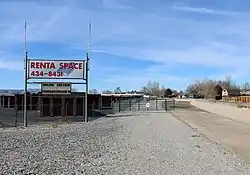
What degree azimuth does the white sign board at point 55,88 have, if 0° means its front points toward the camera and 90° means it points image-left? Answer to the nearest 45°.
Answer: approximately 0°
